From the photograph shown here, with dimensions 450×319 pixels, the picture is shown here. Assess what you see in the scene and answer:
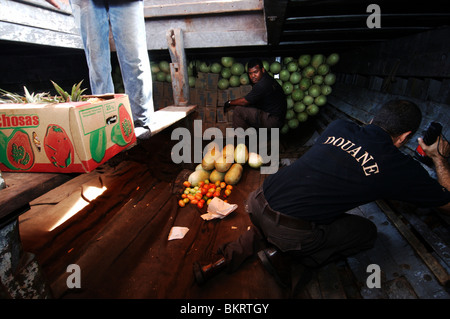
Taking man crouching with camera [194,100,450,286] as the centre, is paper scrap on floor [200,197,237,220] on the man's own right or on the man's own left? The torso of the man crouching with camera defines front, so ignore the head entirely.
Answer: on the man's own left

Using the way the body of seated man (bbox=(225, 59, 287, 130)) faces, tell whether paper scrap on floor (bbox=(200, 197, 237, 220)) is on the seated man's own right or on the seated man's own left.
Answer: on the seated man's own left

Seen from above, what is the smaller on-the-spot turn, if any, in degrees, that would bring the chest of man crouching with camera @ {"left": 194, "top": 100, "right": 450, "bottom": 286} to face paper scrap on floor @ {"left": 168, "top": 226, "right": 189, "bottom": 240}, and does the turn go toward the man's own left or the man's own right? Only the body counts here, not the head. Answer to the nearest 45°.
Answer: approximately 135° to the man's own left

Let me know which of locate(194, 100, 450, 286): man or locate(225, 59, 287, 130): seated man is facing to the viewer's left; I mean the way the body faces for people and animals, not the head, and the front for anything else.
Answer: locate(225, 59, 287, 130): seated man

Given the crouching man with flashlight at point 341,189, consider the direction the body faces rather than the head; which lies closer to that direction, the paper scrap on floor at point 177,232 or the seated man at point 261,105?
the seated man

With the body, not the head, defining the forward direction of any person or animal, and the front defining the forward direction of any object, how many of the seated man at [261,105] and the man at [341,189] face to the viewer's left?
1

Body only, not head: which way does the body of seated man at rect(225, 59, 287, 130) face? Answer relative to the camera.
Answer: to the viewer's left

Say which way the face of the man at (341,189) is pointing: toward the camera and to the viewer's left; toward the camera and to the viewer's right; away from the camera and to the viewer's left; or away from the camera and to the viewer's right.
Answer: away from the camera and to the viewer's right

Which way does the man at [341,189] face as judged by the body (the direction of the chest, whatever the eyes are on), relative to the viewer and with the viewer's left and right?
facing away from the viewer and to the right of the viewer

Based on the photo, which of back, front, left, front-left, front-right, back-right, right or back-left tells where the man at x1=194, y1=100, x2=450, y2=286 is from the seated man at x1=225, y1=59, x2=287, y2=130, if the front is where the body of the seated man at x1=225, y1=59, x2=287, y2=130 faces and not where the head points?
left
